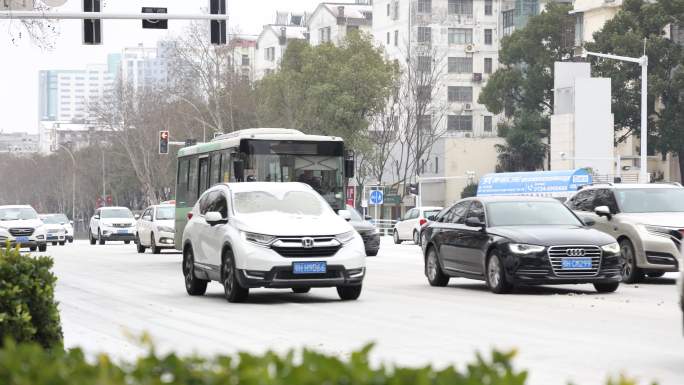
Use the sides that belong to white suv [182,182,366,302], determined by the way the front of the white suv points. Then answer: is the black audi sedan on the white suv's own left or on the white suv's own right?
on the white suv's own left

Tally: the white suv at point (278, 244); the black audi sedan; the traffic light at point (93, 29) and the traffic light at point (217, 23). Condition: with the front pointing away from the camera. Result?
2

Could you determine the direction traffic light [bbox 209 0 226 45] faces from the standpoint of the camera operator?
facing away from the viewer

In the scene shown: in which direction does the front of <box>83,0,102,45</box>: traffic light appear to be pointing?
away from the camera

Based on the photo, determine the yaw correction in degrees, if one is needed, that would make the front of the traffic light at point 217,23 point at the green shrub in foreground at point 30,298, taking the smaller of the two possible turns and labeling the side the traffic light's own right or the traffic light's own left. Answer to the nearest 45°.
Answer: approximately 180°

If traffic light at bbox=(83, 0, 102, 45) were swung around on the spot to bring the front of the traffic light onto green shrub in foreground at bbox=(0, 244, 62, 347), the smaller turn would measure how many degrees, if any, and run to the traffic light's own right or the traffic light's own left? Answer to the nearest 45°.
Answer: approximately 180°

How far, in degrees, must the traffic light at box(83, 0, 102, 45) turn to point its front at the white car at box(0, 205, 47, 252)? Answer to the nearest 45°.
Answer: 0° — it already faces it

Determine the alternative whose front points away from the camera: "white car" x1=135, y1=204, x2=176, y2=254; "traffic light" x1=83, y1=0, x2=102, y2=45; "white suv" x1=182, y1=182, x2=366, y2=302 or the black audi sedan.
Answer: the traffic light

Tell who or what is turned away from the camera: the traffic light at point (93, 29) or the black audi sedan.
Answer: the traffic light

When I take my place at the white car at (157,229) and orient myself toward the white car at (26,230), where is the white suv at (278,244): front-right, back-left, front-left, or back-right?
back-left

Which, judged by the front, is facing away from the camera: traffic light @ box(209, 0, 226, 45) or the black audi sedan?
the traffic light
